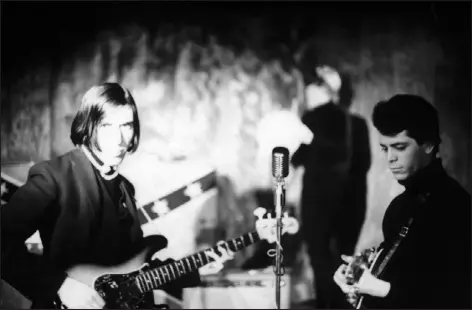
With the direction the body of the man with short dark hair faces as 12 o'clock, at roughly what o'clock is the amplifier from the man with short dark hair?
The amplifier is roughly at 1 o'clock from the man with short dark hair.

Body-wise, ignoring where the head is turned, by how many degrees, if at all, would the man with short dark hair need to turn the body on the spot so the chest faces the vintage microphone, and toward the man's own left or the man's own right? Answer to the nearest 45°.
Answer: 0° — they already face it

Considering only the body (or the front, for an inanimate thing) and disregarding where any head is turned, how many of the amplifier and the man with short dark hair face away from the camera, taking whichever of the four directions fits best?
0

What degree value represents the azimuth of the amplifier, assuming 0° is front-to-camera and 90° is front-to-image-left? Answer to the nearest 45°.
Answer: approximately 0°
